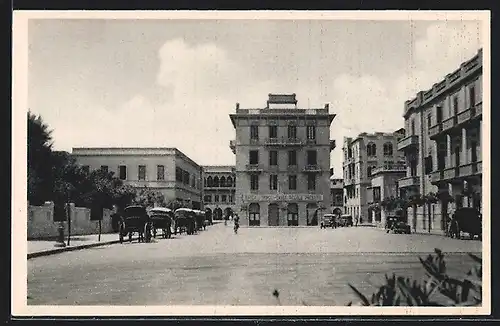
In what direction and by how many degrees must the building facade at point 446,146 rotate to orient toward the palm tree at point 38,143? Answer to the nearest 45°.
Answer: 0° — it already faces it

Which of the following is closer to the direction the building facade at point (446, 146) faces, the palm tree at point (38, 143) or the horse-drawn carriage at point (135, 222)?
the palm tree

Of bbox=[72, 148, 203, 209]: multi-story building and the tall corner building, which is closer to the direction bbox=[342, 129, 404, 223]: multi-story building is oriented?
the multi-story building

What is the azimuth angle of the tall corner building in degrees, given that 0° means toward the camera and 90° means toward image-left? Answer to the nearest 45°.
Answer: approximately 0°
